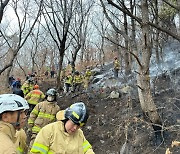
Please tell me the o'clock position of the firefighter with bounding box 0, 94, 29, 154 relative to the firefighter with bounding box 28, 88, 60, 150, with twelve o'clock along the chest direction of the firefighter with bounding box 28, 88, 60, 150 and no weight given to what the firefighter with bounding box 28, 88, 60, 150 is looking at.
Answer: the firefighter with bounding box 0, 94, 29, 154 is roughly at 12 o'clock from the firefighter with bounding box 28, 88, 60, 150.

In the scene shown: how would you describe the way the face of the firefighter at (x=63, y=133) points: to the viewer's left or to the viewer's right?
to the viewer's right

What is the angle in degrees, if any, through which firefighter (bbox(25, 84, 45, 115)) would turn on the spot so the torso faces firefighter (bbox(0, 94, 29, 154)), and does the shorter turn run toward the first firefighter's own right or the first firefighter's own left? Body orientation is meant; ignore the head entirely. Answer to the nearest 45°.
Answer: approximately 180°

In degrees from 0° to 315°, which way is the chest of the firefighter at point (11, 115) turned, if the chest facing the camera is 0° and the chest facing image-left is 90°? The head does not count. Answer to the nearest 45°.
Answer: approximately 270°

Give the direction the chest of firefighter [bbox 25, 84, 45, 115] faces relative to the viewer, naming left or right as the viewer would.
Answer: facing away from the viewer

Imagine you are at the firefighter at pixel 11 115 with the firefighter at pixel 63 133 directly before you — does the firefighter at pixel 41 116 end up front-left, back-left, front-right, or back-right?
front-left

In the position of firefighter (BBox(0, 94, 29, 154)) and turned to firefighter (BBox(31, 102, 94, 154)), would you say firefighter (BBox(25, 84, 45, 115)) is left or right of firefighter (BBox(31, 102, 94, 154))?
left

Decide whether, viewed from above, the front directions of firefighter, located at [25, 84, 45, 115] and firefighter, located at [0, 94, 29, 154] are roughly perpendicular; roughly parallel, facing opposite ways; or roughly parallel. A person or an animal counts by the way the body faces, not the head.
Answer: roughly perpendicular

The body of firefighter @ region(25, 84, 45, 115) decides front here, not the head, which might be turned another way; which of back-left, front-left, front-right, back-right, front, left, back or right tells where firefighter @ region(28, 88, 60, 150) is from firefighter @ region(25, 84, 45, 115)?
back
